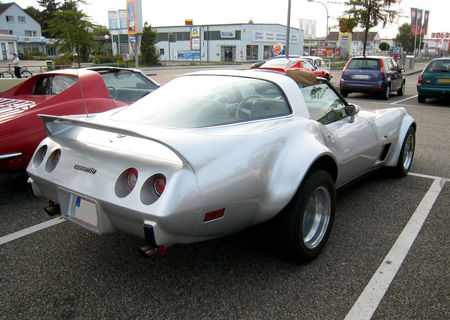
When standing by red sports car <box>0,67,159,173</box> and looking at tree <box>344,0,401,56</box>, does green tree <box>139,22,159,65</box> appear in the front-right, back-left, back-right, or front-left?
front-left

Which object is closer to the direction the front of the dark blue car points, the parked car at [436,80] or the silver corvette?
the parked car

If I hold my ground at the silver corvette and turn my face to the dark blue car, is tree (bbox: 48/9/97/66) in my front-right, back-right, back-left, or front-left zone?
front-left

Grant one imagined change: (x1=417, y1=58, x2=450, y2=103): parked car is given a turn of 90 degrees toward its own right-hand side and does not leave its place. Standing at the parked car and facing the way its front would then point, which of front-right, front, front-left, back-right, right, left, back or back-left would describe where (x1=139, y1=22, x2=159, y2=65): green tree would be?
back-left

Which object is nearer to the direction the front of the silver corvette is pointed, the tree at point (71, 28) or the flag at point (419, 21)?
the flag

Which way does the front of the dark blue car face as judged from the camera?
facing away from the viewer and to the right of the viewer

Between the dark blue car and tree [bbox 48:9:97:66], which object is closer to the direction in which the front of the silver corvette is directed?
the dark blue car

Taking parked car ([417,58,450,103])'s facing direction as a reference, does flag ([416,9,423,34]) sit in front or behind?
in front

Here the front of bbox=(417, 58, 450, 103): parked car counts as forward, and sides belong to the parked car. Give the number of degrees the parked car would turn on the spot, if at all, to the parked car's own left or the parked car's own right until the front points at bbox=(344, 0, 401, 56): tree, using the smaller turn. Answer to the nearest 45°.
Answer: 0° — it already faces it

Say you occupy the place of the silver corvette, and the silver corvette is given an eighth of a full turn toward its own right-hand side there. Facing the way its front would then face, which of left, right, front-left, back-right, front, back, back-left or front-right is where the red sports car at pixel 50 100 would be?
back-left

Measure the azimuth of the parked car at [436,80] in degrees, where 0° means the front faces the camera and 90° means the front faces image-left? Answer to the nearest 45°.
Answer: approximately 180°

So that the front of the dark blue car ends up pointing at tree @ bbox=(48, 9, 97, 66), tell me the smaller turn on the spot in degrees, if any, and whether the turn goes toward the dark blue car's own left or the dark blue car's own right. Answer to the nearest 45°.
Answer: approximately 90° to the dark blue car's own left

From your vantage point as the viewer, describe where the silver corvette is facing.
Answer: facing away from the viewer and to the right of the viewer

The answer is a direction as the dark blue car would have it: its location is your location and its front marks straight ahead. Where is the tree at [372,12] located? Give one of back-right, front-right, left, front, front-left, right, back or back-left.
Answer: front-left

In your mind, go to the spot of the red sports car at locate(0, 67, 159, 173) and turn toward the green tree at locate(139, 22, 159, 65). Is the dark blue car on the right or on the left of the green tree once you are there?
right
